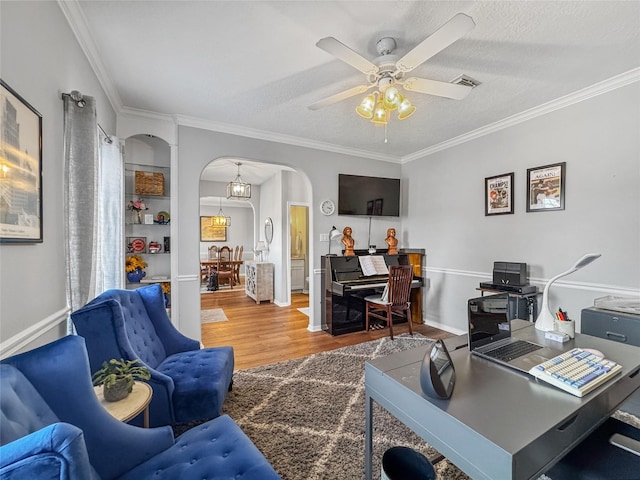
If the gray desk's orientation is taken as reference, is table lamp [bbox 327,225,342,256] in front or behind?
behind

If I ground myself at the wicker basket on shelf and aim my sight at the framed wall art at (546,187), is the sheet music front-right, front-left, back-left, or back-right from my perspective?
front-left

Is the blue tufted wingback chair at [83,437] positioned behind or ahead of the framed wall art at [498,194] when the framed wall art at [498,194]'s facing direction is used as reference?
ahead

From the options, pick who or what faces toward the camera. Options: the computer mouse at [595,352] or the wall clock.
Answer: the wall clock

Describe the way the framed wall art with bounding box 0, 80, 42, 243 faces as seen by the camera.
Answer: facing to the right of the viewer

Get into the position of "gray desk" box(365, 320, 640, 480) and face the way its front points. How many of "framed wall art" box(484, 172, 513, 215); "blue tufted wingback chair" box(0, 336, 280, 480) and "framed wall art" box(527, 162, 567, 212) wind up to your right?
1

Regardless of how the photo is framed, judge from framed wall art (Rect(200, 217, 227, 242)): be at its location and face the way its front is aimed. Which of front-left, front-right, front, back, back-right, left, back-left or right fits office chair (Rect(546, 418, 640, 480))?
front

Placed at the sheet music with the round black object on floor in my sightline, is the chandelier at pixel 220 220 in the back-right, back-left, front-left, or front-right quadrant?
back-right

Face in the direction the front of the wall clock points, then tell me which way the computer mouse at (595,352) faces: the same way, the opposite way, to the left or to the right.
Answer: the opposite way

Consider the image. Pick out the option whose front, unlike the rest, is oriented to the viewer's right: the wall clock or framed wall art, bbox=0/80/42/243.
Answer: the framed wall art

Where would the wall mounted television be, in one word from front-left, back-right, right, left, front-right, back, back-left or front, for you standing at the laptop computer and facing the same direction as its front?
back

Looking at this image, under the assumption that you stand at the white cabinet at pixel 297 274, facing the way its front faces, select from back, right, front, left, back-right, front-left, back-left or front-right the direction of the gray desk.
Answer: front

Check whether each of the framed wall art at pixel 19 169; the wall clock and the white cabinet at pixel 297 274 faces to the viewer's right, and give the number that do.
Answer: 1

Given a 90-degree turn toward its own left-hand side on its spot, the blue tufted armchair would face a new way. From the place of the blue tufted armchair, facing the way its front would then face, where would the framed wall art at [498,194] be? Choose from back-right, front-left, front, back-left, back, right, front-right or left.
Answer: front-right

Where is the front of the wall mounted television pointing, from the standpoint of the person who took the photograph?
facing the viewer and to the right of the viewer

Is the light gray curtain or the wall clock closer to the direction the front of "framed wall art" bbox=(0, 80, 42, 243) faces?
the wall clock

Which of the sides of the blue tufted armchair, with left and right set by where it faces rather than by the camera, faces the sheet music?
left

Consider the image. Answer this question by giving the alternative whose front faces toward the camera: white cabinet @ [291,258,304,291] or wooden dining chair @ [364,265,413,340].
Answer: the white cabinet

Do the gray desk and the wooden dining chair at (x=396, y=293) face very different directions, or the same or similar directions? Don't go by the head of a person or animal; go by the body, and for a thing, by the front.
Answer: very different directions

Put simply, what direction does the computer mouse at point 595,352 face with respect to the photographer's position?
facing away from the viewer and to the left of the viewer

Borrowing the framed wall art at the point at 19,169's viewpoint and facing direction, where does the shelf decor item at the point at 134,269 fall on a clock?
The shelf decor item is roughly at 10 o'clock from the framed wall art.
